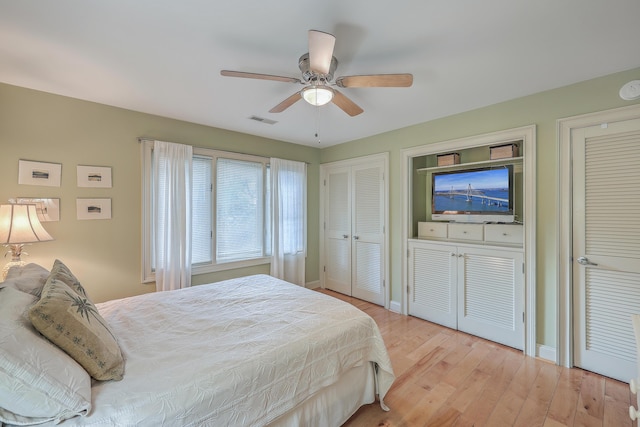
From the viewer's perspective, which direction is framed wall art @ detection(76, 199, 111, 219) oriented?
toward the camera

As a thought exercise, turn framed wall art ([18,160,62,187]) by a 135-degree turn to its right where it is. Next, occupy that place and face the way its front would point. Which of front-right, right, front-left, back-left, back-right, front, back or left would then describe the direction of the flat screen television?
back

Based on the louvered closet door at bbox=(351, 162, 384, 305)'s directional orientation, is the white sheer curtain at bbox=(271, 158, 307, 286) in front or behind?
in front

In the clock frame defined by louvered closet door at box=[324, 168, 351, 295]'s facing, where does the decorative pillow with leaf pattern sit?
The decorative pillow with leaf pattern is roughly at 11 o'clock from the louvered closet door.

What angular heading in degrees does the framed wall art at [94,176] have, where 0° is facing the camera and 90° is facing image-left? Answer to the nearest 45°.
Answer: approximately 0°

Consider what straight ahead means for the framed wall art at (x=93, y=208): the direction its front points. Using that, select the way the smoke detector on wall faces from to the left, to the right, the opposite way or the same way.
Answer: to the right

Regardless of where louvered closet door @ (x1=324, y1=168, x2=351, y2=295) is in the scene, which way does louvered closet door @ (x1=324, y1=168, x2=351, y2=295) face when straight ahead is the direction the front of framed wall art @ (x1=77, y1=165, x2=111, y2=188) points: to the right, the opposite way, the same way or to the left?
to the right

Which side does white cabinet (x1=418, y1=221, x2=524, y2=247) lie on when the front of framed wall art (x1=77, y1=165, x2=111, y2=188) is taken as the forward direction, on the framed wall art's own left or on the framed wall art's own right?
on the framed wall art's own left

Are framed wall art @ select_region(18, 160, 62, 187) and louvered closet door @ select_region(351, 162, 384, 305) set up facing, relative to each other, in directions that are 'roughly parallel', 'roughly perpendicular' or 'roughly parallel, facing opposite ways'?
roughly perpendicular

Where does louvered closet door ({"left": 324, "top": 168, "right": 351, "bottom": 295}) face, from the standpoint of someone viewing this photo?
facing the viewer and to the left of the viewer

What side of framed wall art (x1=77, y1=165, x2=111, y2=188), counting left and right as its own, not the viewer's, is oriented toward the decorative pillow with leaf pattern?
front

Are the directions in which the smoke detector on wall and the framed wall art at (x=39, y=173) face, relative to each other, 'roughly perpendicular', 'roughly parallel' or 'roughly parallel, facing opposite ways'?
roughly perpendicular
